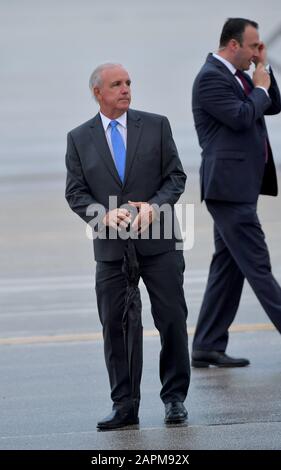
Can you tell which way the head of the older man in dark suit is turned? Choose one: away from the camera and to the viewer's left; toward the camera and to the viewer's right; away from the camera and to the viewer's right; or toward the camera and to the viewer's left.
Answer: toward the camera and to the viewer's right

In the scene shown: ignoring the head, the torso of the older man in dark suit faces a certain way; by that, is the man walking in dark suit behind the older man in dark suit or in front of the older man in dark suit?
behind

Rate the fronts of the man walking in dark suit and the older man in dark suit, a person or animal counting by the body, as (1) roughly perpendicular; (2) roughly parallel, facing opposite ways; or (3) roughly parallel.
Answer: roughly perpendicular

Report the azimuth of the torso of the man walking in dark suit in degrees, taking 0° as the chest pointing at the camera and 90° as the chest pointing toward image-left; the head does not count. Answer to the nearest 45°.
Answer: approximately 270°

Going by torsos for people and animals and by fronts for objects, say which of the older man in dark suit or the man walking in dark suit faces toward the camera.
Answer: the older man in dark suit

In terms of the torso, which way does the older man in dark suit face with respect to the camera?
toward the camera

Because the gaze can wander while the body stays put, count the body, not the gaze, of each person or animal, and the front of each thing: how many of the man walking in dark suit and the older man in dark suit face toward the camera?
1
